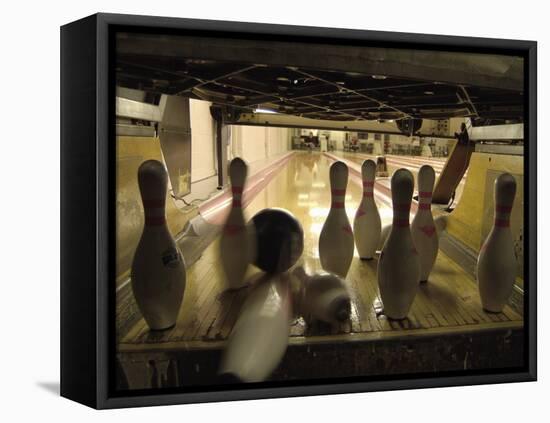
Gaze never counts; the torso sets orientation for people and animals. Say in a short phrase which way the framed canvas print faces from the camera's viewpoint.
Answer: facing the viewer and to the right of the viewer
